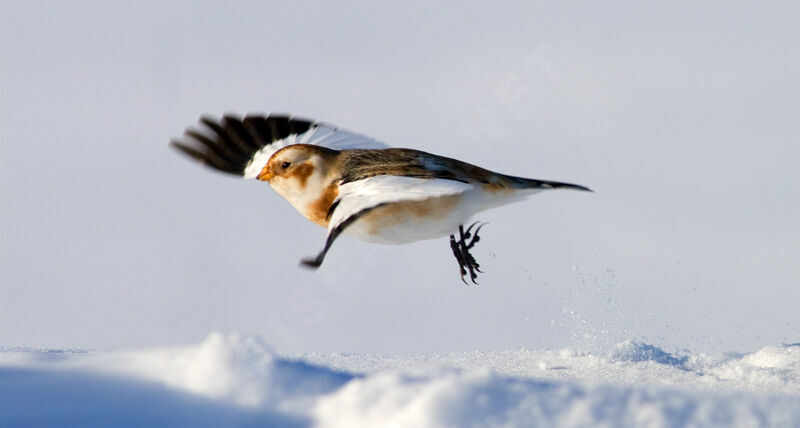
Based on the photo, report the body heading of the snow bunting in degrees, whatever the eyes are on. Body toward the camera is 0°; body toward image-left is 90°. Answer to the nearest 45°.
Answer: approximately 90°
